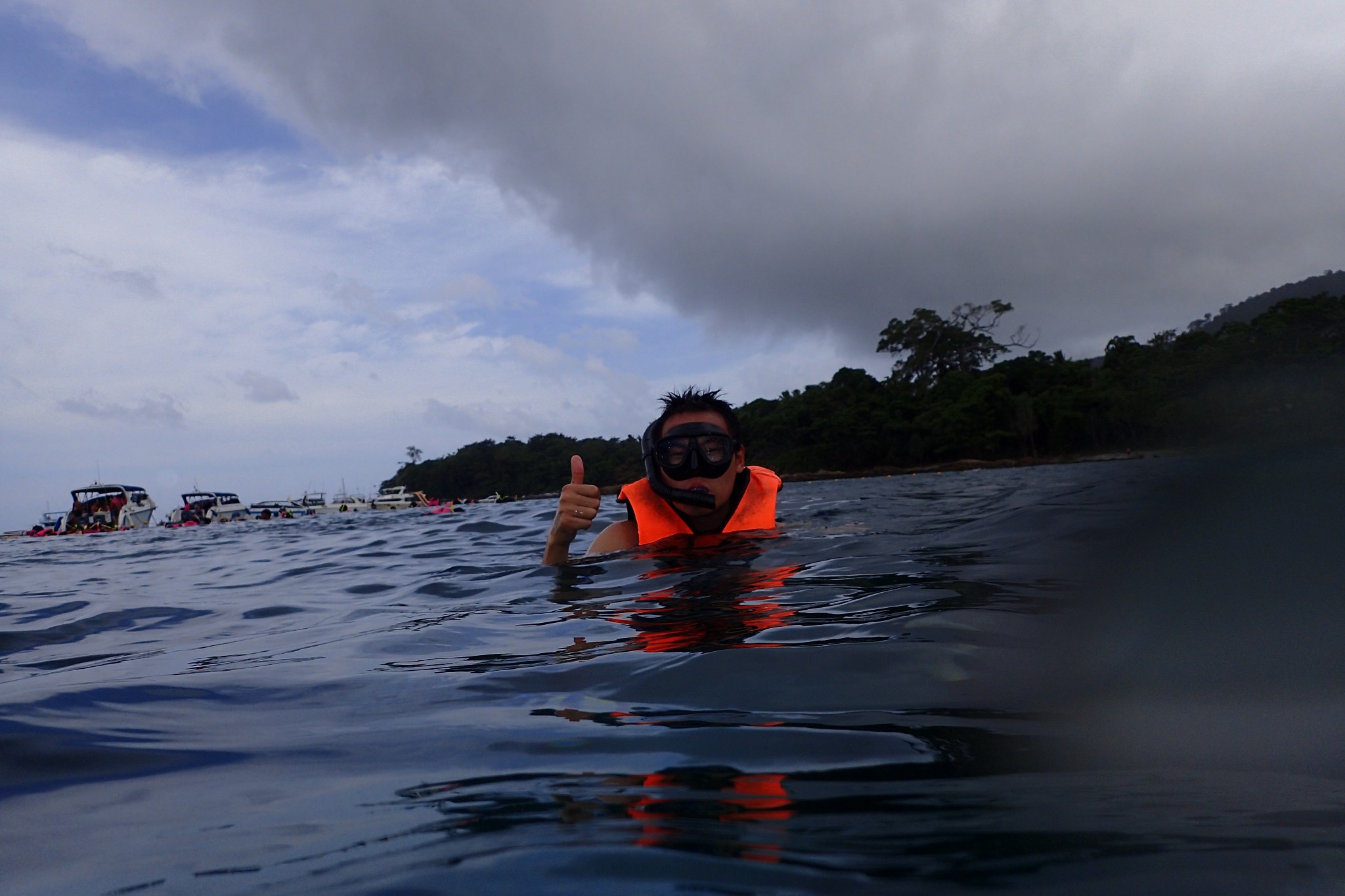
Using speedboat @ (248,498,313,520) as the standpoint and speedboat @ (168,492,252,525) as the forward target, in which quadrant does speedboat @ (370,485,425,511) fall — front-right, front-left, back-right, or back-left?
back-right

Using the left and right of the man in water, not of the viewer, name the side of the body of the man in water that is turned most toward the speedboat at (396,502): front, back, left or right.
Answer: back

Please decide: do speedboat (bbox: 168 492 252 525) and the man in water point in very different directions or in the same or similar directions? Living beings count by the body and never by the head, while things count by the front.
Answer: very different directions

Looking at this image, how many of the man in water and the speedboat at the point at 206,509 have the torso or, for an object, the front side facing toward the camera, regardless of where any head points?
1

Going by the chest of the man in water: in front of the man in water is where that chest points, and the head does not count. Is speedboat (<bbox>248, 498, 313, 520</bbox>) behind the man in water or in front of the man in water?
behind

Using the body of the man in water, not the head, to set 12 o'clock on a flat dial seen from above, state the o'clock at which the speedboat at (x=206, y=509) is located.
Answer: The speedboat is roughly at 5 o'clock from the man in water.

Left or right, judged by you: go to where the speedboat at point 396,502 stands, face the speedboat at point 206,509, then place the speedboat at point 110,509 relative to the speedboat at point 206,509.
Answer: left
